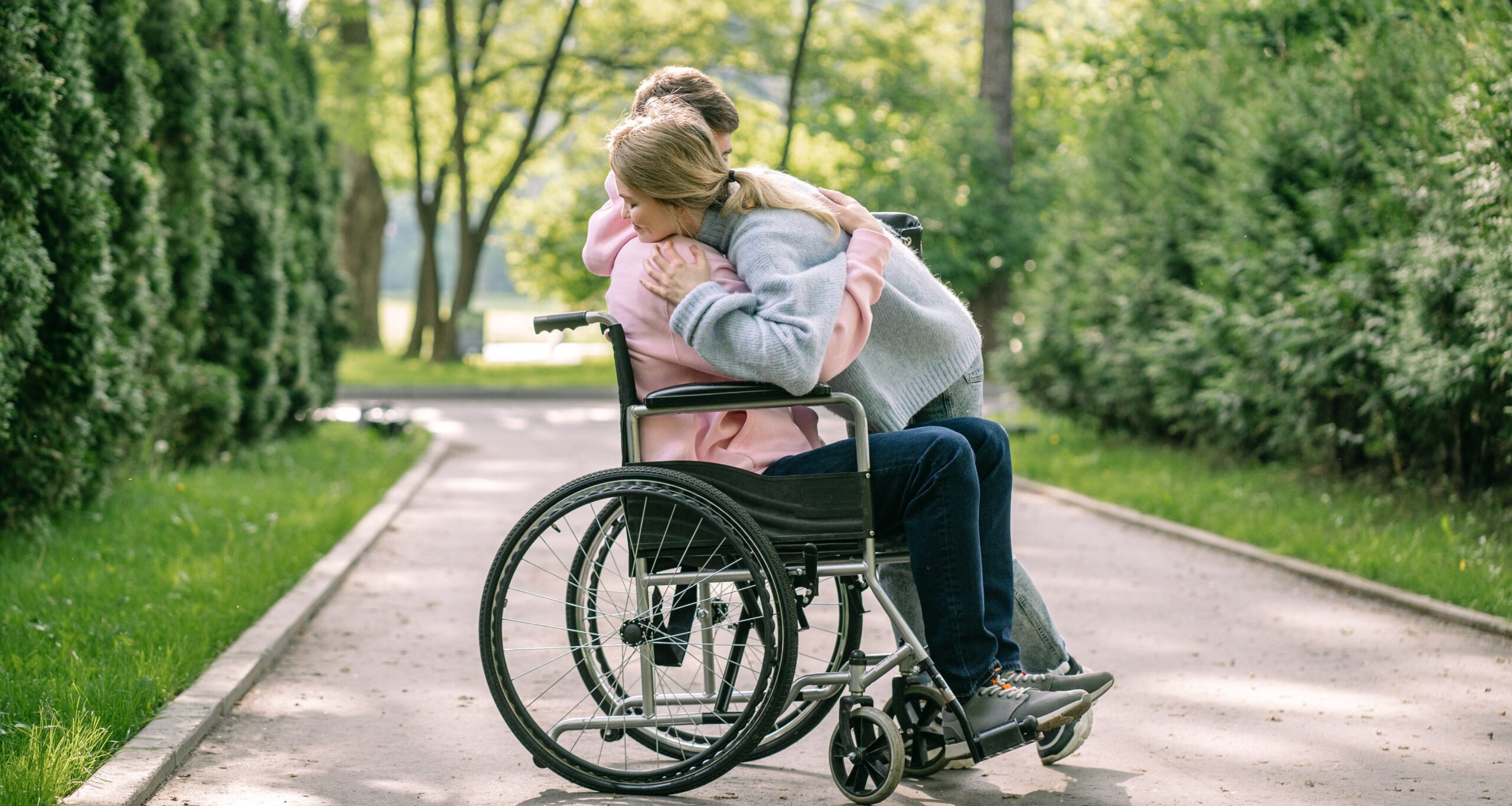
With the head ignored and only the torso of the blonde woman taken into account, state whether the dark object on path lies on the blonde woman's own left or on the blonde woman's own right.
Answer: on the blonde woman's own right

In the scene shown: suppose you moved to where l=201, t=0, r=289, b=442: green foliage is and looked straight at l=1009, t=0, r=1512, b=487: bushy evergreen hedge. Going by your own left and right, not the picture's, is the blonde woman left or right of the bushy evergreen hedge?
right

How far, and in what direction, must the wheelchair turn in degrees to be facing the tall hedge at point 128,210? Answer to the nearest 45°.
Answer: approximately 135° to its left

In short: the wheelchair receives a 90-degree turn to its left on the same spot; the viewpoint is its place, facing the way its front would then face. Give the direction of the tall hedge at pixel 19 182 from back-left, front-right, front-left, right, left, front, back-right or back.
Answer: front-left

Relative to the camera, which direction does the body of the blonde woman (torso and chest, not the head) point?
to the viewer's left

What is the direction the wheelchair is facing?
to the viewer's right

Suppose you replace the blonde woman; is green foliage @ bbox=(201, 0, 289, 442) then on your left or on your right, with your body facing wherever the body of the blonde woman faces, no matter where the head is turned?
on your right

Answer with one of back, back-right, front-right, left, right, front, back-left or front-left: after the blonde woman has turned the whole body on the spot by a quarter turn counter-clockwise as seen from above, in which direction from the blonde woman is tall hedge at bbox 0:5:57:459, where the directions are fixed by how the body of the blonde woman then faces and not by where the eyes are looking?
back-right
